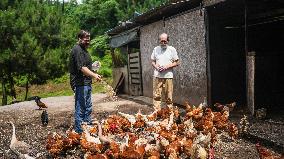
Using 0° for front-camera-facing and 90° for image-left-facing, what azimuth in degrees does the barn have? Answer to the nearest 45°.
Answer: approximately 45°

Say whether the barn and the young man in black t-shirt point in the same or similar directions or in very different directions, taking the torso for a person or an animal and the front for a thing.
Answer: very different directions

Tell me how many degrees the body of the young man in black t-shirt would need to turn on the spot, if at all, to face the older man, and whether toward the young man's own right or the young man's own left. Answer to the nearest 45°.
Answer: approximately 45° to the young man's own left

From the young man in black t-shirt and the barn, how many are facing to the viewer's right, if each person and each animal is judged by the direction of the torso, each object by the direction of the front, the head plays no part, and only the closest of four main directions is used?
1

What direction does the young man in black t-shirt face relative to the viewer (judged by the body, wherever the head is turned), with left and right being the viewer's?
facing to the right of the viewer
